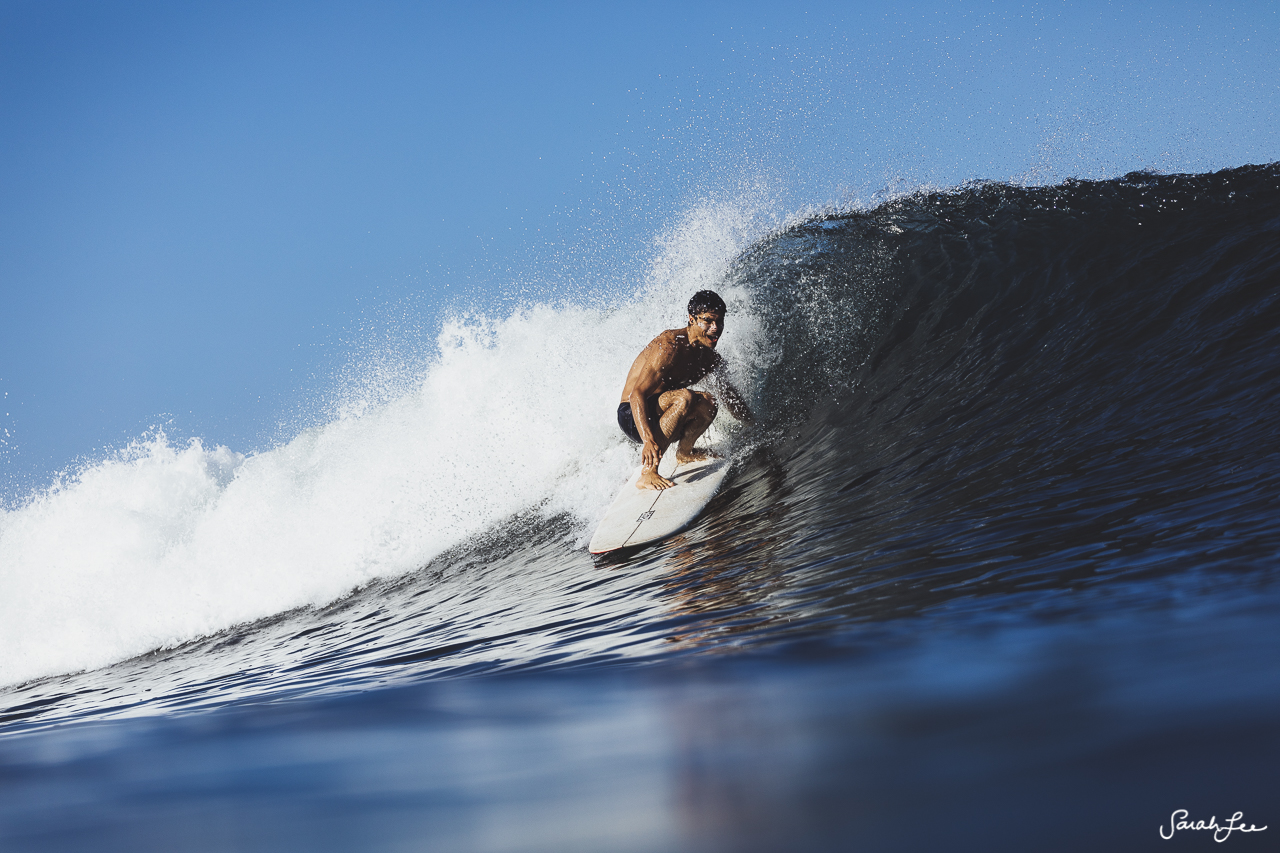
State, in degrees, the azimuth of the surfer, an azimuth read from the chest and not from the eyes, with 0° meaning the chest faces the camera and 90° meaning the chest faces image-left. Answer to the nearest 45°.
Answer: approximately 315°

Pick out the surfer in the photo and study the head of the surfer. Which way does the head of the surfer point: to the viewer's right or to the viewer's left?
to the viewer's right

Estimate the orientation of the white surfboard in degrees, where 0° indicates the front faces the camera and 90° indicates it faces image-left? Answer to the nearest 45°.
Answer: approximately 45°
